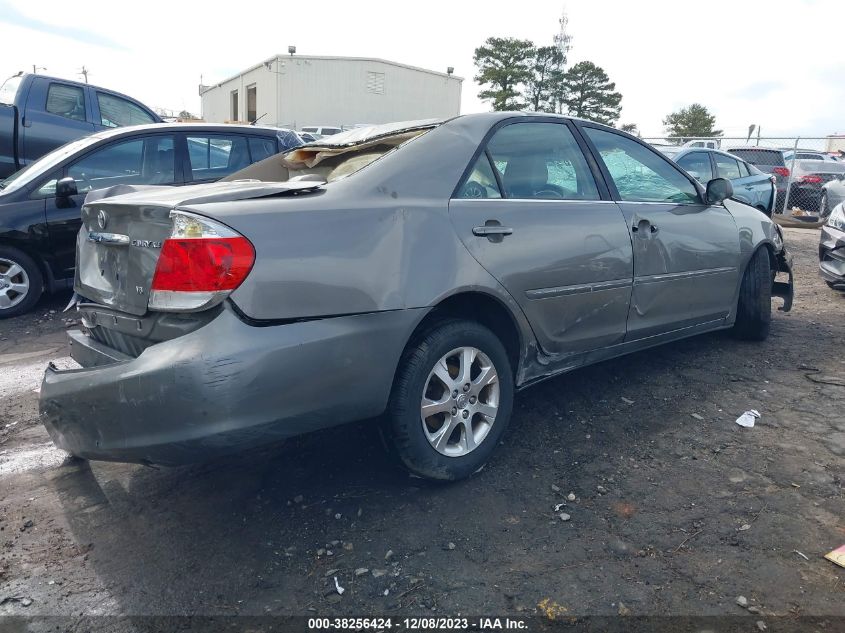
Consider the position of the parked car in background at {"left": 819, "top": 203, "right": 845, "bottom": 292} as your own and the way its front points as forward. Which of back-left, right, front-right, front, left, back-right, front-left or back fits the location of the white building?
right

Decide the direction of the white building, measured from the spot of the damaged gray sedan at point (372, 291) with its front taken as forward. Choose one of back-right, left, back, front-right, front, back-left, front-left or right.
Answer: front-left

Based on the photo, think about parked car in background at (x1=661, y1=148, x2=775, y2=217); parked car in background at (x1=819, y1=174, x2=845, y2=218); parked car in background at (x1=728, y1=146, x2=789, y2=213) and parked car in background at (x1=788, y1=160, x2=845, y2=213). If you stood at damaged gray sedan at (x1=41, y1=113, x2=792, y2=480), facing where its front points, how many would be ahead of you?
4

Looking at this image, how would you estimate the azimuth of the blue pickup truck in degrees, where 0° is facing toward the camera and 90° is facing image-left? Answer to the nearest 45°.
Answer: approximately 225°

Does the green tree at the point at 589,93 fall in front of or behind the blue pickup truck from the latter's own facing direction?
in front

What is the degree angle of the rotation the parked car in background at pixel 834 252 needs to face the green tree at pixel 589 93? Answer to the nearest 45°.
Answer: approximately 135° to its right

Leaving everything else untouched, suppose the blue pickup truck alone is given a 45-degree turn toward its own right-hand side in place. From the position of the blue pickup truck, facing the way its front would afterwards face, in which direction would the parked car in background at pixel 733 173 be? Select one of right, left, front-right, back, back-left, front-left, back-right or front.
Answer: front

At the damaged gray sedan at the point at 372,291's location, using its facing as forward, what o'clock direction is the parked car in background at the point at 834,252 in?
The parked car in background is roughly at 12 o'clock from the damaged gray sedan.

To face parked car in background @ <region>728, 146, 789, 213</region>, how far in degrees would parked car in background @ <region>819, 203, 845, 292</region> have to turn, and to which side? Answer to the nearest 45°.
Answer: approximately 135° to its right

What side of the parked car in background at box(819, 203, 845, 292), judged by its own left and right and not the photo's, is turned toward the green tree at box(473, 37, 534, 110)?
right

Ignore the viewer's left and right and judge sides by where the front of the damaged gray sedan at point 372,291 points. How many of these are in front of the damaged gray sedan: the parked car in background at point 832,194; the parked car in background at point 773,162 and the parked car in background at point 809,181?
3

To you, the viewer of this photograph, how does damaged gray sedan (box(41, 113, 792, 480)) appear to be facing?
facing away from the viewer and to the right of the viewer

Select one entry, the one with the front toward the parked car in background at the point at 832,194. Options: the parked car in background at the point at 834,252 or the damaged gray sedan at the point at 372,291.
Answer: the damaged gray sedan

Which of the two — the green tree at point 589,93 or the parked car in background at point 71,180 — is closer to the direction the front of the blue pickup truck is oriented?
the green tree

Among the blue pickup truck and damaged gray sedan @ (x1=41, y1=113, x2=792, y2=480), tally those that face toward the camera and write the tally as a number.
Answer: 0

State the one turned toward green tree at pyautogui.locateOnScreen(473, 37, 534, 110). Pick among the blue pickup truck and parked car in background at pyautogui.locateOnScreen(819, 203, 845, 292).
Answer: the blue pickup truck
